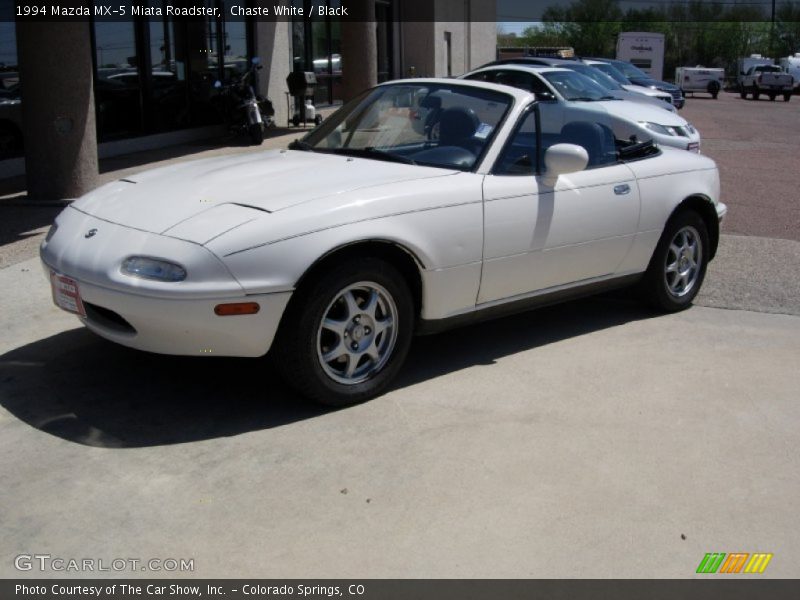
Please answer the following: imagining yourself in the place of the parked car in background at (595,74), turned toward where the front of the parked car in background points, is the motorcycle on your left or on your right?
on your right

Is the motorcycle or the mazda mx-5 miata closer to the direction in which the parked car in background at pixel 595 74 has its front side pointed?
the mazda mx-5 miata

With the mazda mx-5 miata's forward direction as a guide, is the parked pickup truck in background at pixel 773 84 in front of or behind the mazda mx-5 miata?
behind

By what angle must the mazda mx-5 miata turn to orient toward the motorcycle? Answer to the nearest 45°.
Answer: approximately 135° to its right

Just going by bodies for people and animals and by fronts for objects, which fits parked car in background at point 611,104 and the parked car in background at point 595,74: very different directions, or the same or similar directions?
same or similar directions

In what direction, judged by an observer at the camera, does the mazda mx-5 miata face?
facing the viewer and to the left of the viewer

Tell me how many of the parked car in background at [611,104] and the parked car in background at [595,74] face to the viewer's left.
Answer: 0

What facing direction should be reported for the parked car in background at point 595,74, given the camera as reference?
facing the viewer and to the right of the viewer

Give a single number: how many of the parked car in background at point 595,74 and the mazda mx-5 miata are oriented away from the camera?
0
